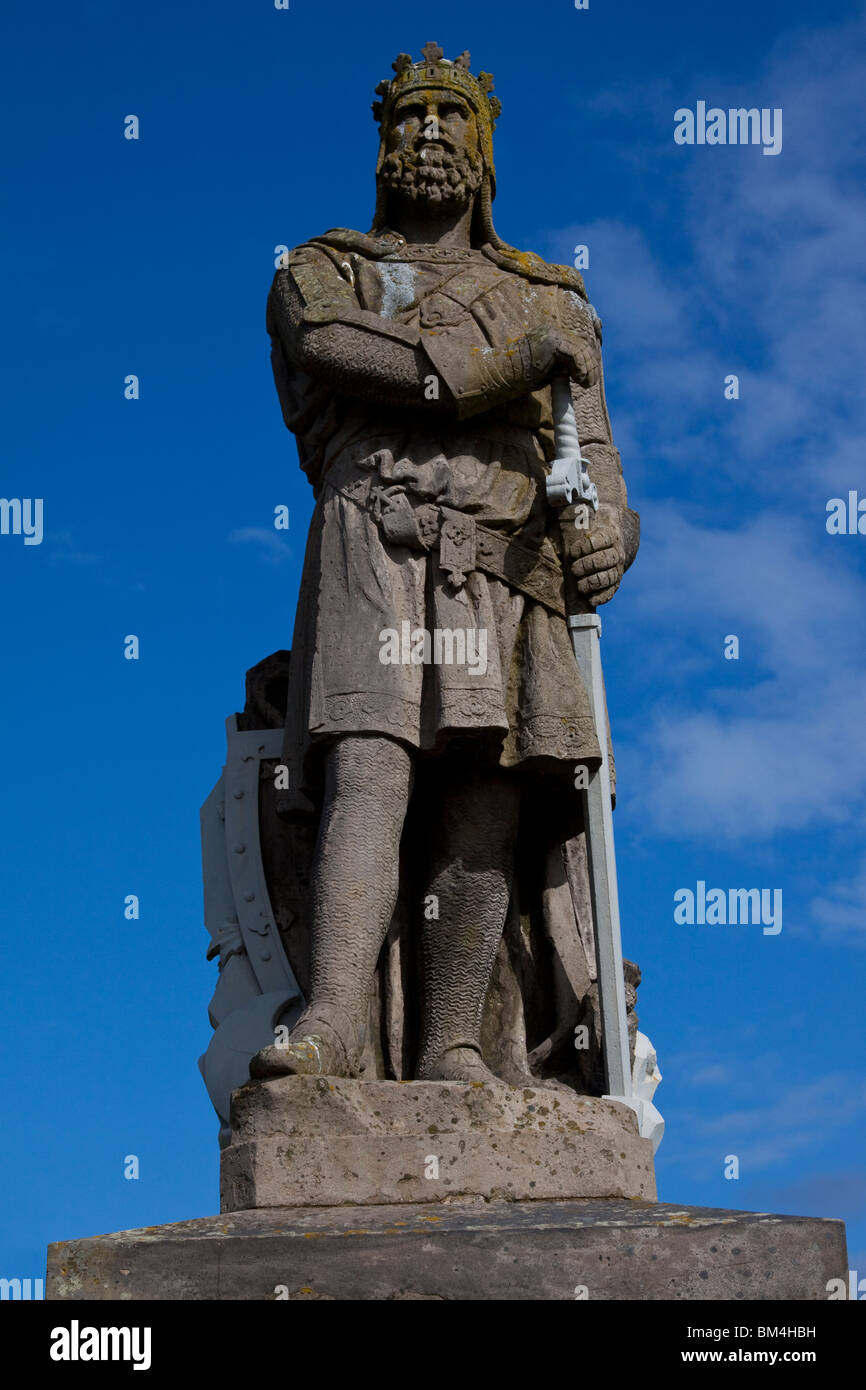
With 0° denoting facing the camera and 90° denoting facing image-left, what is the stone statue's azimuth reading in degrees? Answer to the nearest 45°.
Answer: approximately 0°
